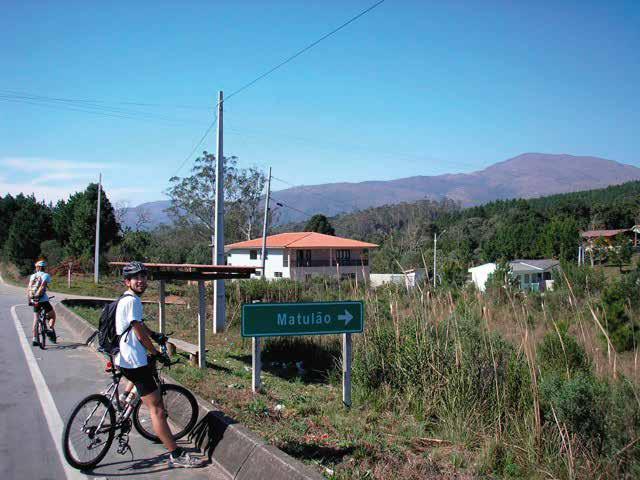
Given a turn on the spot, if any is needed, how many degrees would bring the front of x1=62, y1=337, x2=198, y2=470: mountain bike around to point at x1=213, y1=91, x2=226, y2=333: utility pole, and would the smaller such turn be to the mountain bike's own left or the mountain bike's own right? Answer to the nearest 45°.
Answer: approximately 45° to the mountain bike's own left

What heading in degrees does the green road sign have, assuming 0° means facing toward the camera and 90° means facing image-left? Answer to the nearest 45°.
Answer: approximately 0°

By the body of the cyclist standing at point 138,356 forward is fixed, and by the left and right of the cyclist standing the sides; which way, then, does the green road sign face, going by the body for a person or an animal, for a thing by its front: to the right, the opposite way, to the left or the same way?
to the right

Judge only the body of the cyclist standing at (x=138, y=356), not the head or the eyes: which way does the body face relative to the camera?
to the viewer's right

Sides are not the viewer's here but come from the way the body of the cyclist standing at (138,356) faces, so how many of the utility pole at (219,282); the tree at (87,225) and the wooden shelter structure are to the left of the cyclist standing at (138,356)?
3

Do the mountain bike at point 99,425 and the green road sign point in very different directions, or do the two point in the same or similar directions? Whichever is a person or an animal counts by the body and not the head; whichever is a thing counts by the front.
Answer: very different directions

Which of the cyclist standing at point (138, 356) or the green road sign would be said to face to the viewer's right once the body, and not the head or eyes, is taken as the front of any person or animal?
the cyclist standing

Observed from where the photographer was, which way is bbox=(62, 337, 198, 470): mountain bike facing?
facing away from the viewer and to the right of the viewer

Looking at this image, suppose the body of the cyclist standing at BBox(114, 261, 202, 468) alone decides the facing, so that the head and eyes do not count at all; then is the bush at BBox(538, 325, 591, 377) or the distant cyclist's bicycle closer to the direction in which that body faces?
the bush

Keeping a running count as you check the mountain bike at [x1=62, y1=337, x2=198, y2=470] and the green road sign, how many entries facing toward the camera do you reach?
1
